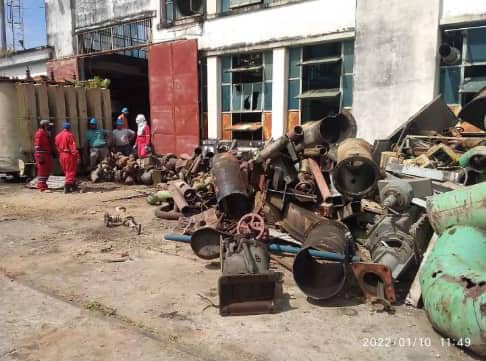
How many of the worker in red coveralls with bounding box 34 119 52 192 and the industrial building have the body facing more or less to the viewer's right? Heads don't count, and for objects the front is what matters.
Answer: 1

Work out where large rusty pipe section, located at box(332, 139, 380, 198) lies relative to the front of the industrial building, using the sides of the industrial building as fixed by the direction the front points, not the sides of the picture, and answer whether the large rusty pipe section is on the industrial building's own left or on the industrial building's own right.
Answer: on the industrial building's own left

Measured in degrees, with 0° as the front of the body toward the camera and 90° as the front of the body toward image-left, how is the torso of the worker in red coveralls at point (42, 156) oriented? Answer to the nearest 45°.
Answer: approximately 270°

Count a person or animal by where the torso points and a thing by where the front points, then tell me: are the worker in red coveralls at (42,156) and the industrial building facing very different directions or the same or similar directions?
very different directions

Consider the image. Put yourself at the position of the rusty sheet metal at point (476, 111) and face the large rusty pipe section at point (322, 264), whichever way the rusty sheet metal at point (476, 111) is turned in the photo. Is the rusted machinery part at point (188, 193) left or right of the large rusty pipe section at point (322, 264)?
right

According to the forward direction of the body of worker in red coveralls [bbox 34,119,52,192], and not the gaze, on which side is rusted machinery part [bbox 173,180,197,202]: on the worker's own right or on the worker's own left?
on the worker's own right

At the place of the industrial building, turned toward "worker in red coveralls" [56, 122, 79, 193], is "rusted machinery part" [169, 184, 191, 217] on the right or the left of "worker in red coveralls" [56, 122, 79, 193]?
left

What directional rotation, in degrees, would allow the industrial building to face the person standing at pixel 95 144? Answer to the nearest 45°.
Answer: approximately 45° to its right

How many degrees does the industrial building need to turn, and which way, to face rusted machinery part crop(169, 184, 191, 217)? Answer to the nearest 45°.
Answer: approximately 45° to its left

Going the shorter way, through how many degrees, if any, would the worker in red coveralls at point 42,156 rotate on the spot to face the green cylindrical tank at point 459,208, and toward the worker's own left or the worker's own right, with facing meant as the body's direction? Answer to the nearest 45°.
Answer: approximately 90° to the worker's own right
